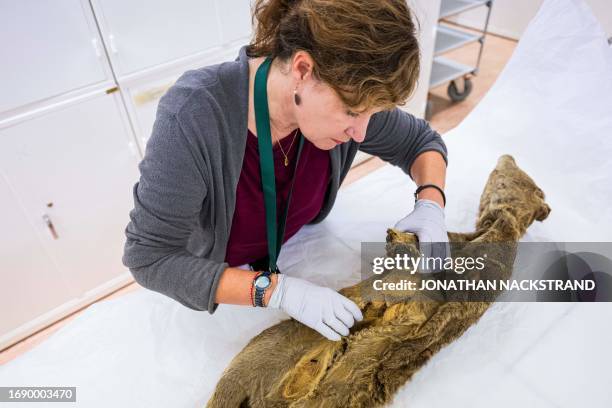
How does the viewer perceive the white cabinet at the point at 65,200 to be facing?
facing the viewer

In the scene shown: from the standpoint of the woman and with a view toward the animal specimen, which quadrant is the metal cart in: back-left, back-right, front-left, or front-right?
back-left

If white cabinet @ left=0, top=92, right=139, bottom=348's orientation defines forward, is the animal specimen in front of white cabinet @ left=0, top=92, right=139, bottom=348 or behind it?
in front

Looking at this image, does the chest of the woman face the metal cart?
no

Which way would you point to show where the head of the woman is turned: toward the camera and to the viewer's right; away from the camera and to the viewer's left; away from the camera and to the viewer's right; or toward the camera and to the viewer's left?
toward the camera and to the viewer's right

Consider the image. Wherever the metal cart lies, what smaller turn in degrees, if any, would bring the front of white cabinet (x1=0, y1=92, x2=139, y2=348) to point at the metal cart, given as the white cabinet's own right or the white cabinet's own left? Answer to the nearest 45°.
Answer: approximately 90° to the white cabinet's own left

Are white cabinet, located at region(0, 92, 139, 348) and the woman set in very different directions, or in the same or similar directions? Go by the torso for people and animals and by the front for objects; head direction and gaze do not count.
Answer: same or similar directions

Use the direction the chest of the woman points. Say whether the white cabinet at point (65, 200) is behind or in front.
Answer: behind

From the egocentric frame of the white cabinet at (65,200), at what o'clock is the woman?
The woman is roughly at 11 o'clock from the white cabinet.

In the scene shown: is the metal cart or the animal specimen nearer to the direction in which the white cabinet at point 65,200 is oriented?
the animal specimen

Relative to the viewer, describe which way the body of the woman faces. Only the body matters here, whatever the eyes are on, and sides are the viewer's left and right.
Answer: facing the viewer and to the right of the viewer

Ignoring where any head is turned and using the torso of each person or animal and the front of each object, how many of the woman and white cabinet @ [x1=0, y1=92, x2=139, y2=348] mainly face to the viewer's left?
0

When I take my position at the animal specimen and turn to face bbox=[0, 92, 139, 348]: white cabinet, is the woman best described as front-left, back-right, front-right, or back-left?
front-right
